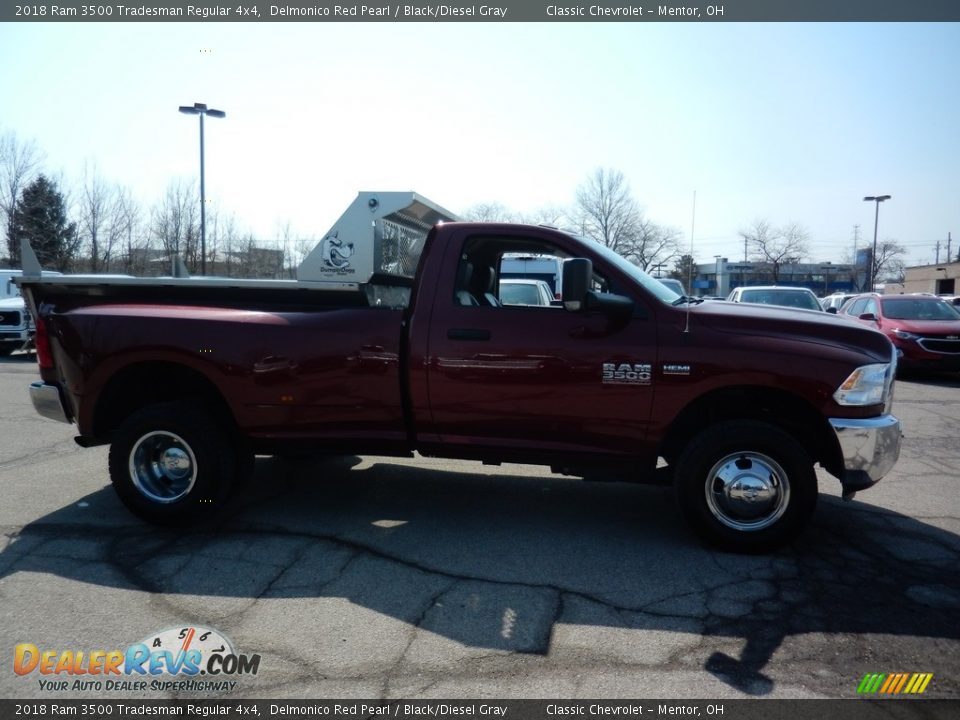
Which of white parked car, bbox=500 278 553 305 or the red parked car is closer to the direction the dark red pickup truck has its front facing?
the red parked car

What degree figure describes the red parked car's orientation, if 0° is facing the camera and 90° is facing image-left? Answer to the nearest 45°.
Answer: approximately 315°

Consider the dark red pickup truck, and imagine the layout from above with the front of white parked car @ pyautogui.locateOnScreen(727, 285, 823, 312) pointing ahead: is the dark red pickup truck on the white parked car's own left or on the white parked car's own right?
on the white parked car's own right

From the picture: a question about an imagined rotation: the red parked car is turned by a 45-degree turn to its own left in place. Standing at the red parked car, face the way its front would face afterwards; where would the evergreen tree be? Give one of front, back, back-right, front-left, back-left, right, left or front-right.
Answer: back

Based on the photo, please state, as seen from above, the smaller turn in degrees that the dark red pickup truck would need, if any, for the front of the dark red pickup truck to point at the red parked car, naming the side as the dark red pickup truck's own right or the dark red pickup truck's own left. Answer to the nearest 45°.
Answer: approximately 45° to the dark red pickup truck's own left

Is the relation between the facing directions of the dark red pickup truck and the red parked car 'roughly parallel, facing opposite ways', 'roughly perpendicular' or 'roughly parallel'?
roughly perpendicular

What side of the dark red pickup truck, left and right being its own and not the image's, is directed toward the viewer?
right

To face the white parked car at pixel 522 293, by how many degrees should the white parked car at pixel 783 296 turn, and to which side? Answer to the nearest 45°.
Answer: approximately 45° to its right

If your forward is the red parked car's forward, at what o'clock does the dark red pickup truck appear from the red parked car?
The dark red pickup truck is roughly at 2 o'clock from the red parked car.
